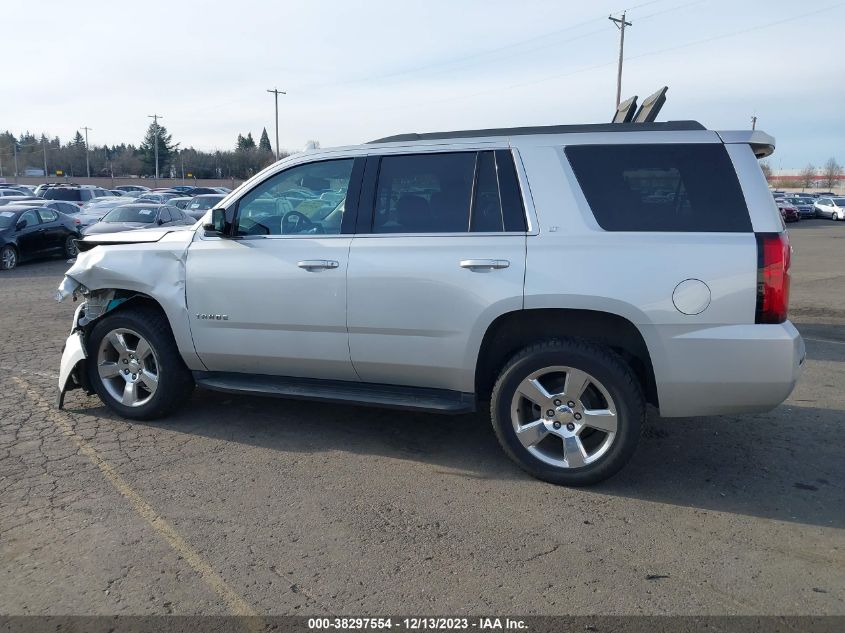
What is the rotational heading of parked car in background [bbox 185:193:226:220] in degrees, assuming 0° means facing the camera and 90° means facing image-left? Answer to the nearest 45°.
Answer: approximately 45°

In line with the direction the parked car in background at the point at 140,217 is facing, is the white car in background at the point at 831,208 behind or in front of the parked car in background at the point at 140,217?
behind

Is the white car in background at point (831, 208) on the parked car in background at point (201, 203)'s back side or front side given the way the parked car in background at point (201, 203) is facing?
on the back side

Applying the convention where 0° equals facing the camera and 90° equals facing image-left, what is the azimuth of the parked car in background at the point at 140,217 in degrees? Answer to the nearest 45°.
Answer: approximately 45°
